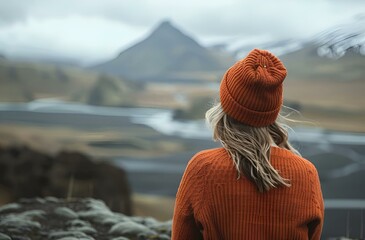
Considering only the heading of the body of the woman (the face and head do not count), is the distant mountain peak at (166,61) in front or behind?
in front

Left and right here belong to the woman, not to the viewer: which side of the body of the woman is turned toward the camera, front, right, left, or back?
back

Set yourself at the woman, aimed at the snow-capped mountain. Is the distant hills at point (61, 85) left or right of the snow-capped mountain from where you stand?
left

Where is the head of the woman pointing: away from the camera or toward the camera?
away from the camera

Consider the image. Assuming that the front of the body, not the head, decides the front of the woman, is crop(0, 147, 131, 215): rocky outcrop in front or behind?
in front

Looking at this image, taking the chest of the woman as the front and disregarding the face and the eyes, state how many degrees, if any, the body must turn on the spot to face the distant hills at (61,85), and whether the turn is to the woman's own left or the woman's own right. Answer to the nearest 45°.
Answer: approximately 45° to the woman's own left
